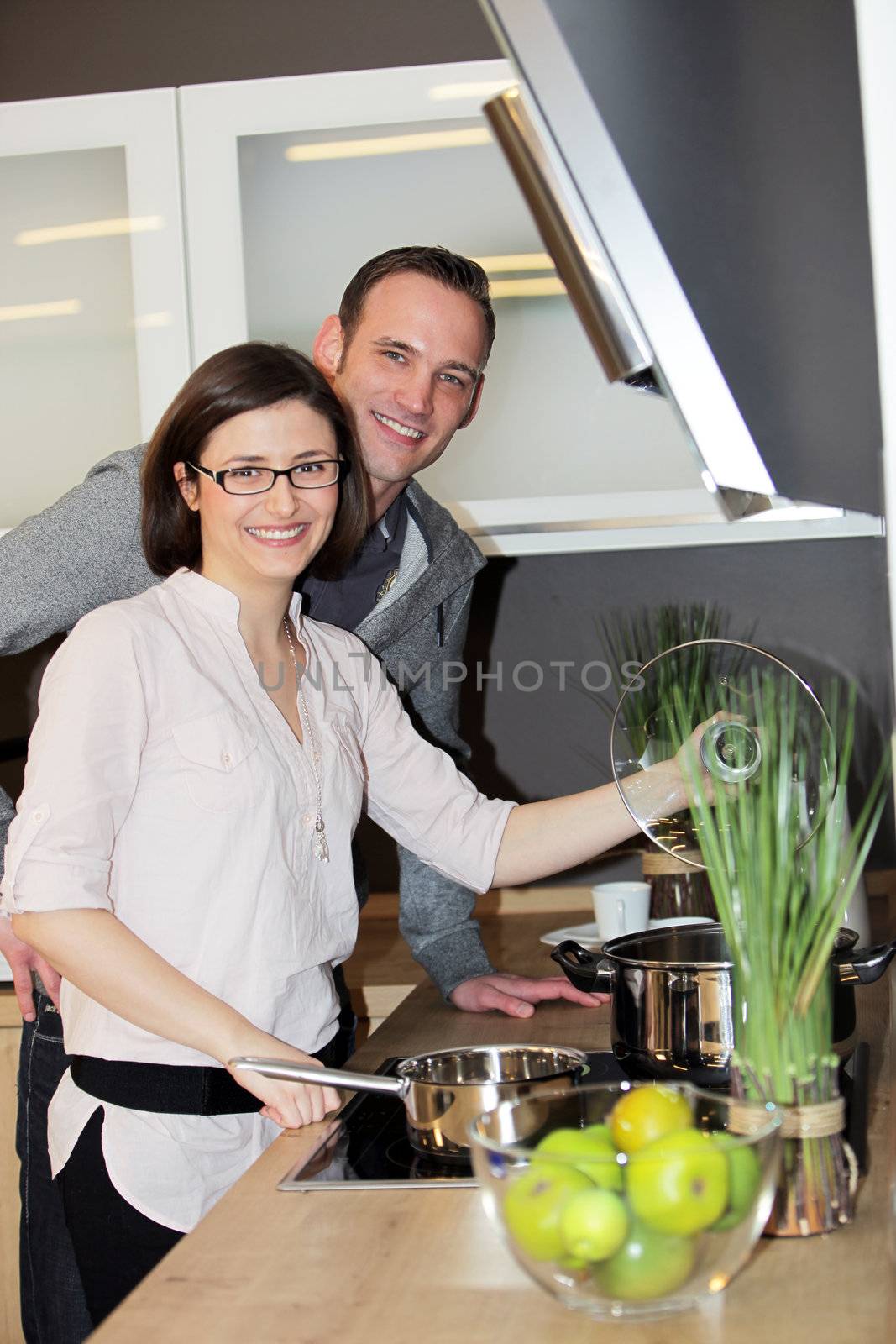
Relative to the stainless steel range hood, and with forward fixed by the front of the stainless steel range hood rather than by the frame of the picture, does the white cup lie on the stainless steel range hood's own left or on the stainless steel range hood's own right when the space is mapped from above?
on the stainless steel range hood's own right

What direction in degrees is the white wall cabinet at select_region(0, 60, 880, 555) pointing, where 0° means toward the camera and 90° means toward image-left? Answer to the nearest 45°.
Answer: approximately 0°

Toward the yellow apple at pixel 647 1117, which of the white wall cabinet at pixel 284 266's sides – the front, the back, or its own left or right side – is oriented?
front
